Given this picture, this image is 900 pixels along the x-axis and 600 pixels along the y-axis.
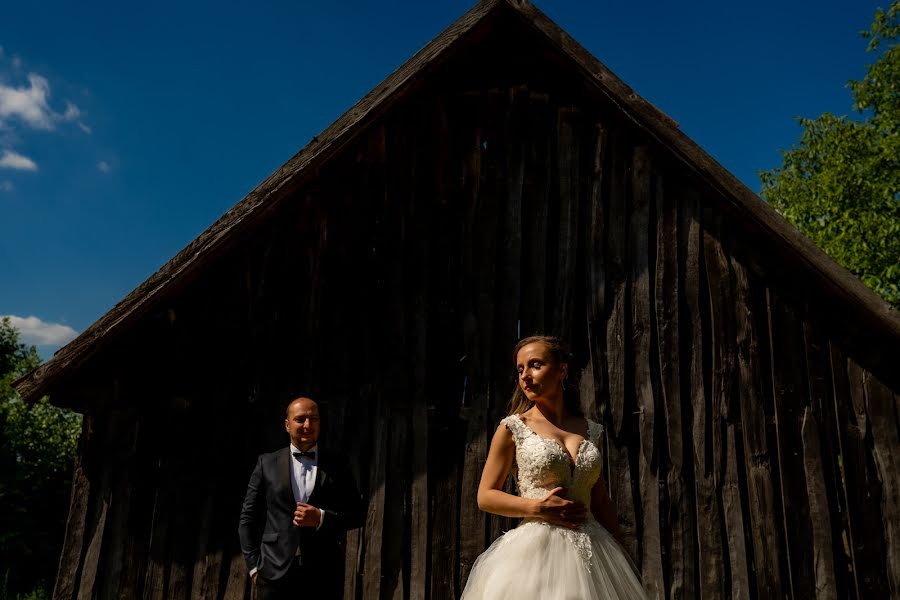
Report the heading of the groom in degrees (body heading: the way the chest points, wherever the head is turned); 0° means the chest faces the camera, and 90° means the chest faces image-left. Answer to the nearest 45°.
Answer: approximately 0°

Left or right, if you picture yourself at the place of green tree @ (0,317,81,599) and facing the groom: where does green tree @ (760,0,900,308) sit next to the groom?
left

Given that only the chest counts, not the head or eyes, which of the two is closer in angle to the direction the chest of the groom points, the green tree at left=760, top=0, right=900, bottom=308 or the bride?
the bride

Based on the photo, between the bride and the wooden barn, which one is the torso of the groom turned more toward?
the bride

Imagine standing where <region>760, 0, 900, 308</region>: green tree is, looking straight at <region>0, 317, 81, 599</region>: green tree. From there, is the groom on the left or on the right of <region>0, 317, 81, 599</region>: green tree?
left

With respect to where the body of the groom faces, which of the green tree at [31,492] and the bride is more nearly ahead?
the bride
